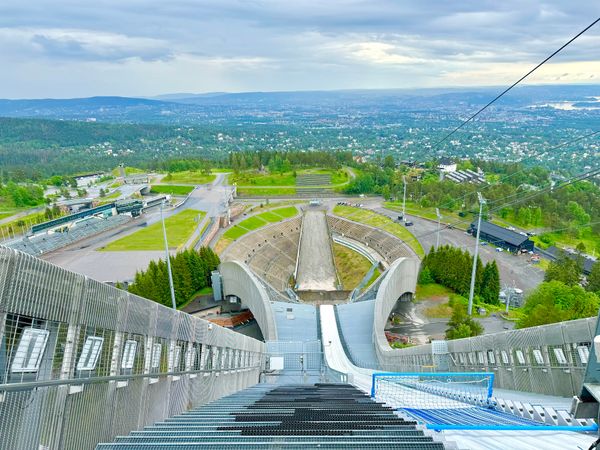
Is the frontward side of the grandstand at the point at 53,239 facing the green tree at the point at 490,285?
yes

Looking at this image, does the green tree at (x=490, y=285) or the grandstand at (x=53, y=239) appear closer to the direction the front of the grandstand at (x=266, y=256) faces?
the green tree

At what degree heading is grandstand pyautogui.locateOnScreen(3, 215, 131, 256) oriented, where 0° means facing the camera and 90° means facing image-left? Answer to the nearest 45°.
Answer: approximately 315°

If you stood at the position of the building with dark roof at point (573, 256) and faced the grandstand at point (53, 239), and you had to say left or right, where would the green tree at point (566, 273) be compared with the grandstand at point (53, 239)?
left

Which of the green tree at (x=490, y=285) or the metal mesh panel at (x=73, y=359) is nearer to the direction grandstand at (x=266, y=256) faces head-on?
the green tree

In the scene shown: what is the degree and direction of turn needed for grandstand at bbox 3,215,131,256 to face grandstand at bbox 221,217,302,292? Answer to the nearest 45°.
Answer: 0° — it already faces it

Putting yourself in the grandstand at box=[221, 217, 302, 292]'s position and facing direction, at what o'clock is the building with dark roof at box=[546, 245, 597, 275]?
The building with dark roof is roughly at 11 o'clock from the grandstand.

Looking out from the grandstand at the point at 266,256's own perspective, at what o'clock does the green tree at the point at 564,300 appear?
The green tree is roughly at 12 o'clock from the grandstand.

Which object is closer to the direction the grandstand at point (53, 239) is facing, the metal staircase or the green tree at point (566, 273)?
the green tree
